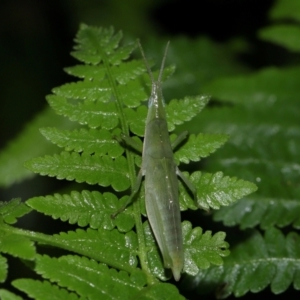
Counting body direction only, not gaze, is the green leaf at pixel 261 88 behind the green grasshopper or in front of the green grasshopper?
in front

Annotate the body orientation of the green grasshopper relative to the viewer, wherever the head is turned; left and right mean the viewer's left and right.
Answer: facing away from the viewer

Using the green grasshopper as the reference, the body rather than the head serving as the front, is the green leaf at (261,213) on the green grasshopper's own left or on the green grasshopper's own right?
on the green grasshopper's own right

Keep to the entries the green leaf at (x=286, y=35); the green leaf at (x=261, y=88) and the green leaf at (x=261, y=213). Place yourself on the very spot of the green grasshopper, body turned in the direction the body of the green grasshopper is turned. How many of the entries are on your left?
0

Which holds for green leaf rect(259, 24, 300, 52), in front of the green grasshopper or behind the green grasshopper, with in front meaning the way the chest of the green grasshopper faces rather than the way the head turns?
in front
